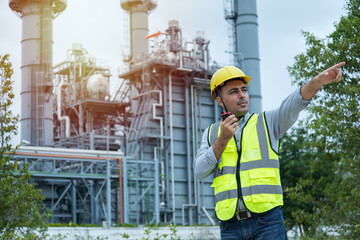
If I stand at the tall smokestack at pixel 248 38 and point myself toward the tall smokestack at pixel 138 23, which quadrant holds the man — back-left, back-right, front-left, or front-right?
back-left

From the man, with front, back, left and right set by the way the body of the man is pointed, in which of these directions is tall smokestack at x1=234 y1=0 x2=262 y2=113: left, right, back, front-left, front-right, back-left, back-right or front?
back

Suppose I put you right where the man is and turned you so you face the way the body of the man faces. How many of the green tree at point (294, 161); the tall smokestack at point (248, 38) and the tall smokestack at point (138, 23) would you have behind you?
3

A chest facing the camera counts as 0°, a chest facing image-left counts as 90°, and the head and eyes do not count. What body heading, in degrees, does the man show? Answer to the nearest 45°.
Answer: approximately 0°

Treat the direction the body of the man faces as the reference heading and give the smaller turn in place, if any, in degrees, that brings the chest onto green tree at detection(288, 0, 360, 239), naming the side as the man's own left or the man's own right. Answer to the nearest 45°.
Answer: approximately 180°

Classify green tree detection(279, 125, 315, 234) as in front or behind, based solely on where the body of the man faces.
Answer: behind

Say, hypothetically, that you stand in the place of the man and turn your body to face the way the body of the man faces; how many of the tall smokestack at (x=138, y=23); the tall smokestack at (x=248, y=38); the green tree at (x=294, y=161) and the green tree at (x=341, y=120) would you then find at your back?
4

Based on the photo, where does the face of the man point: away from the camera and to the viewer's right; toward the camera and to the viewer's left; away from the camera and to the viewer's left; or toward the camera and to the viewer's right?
toward the camera and to the viewer's right

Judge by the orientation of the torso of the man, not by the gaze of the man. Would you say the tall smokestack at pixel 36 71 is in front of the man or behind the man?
behind
